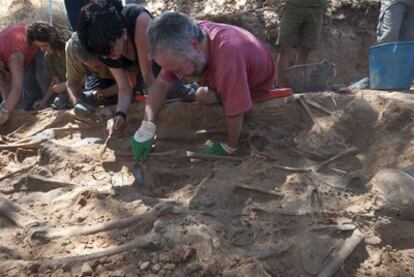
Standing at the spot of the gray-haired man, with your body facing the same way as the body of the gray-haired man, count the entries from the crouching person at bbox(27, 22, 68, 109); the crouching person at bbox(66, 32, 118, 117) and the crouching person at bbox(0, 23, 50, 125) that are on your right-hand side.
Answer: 3

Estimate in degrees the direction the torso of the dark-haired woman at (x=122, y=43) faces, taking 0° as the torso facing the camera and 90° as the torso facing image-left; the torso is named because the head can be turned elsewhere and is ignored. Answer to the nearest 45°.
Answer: approximately 45°

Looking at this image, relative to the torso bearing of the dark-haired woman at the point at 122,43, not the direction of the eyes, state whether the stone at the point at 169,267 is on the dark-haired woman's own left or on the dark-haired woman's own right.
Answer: on the dark-haired woman's own left

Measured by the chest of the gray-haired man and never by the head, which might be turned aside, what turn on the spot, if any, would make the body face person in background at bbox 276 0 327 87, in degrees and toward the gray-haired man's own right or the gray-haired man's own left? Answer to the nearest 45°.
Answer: approximately 180°

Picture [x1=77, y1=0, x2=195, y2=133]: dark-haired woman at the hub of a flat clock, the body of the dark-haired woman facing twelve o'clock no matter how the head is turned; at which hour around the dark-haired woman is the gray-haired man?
The gray-haired man is roughly at 9 o'clock from the dark-haired woman.

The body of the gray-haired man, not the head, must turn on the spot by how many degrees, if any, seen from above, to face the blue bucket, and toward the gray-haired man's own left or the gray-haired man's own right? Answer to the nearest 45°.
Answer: approximately 180°

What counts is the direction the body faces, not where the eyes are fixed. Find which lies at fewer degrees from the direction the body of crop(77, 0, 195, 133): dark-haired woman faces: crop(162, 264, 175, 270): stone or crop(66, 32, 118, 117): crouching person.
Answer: the stone

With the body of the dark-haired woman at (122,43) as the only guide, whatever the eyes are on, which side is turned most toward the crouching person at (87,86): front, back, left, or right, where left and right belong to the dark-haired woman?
right

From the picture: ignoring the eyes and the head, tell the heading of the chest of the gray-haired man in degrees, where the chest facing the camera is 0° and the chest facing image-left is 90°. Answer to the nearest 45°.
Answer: approximately 45°

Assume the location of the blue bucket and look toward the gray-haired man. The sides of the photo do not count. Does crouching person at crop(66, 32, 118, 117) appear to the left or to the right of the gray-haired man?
right
